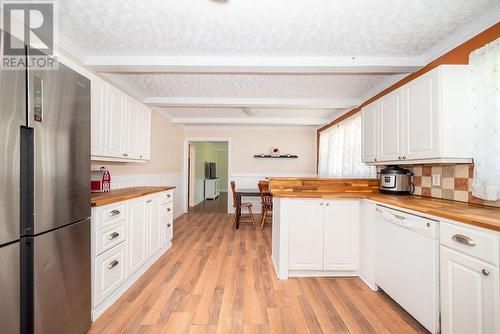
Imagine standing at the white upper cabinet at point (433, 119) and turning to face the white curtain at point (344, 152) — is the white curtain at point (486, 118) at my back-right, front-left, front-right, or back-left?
back-right

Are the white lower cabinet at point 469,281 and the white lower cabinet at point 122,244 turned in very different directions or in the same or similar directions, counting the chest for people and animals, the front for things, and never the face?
very different directions

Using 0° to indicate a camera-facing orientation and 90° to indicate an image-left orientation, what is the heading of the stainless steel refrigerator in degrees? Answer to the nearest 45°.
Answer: approximately 315°

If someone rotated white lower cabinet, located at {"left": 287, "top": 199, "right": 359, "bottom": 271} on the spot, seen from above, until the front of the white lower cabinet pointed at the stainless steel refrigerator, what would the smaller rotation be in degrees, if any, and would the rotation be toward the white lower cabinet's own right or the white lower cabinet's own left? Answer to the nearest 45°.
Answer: approximately 45° to the white lower cabinet's own right

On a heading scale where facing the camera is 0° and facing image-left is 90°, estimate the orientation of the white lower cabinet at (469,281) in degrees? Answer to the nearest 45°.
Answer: approximately 45°

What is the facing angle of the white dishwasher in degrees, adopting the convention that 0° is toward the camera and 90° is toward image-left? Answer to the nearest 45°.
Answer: approximately 45°

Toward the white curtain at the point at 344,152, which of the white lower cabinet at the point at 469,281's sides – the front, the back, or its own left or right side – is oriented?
right

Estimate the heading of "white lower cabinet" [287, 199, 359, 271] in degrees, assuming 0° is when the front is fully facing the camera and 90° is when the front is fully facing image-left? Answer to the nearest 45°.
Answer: approximately 0°

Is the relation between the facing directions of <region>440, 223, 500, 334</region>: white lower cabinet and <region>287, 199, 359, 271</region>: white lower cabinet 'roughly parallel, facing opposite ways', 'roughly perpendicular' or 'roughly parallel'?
roughly perpendicular

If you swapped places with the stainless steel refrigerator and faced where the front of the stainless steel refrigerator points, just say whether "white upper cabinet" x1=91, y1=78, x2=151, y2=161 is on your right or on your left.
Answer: on your left
